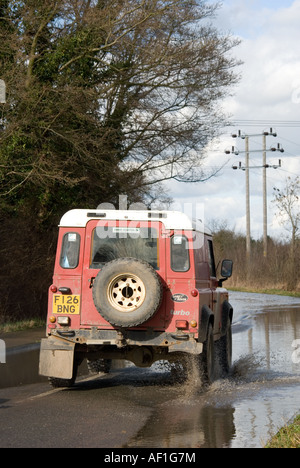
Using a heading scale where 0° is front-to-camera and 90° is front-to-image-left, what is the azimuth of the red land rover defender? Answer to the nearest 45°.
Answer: approximately 180°

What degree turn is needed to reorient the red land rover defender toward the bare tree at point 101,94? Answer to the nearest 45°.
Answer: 0° — it already faces it
